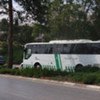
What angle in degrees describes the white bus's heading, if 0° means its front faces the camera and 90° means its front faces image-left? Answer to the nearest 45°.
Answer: approximately 90°
